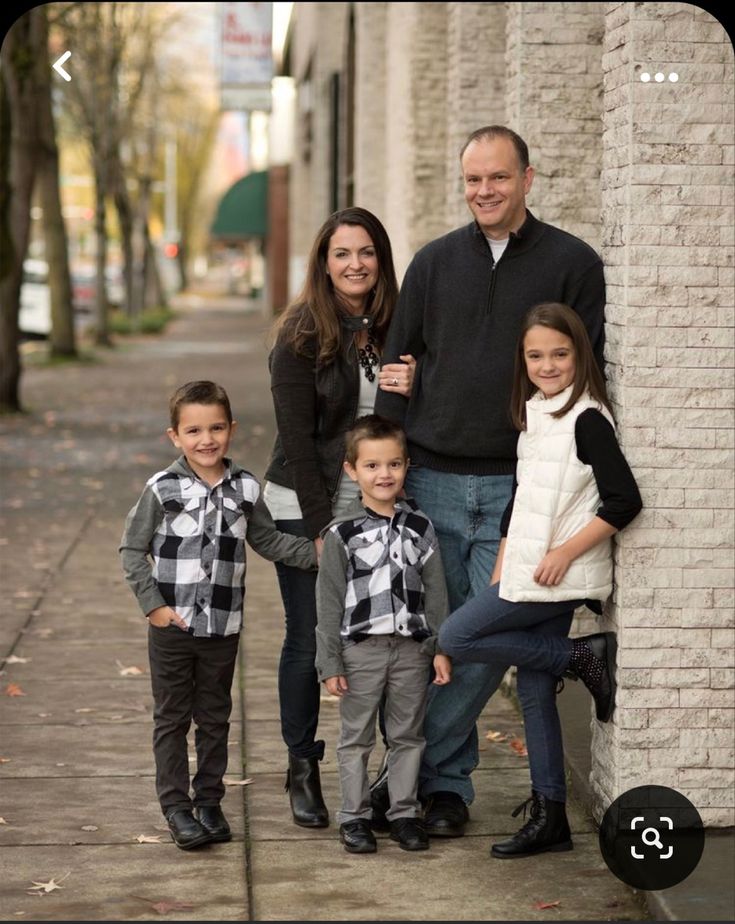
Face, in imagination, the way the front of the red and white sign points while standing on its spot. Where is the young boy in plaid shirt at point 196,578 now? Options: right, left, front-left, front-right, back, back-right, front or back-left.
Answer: front

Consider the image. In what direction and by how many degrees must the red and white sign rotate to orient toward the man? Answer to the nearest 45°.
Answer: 0° — it already faces them

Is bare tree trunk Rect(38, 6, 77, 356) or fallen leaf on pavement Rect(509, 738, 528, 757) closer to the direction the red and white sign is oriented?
the fallen leaf on pavement

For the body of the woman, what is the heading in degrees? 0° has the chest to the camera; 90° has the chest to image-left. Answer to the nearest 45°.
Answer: approximately 315°

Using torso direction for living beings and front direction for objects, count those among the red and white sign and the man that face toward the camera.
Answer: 2

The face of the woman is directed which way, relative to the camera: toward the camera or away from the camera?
toward the camera

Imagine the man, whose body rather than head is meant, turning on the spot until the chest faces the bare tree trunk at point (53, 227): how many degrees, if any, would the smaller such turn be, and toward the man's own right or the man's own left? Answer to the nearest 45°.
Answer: approximately 180°

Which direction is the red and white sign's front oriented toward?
toward the camera

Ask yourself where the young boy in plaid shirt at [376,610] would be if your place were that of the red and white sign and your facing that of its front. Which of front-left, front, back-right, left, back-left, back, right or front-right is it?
front

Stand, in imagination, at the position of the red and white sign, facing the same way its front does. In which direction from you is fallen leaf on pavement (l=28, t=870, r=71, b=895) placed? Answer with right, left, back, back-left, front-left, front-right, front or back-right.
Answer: front

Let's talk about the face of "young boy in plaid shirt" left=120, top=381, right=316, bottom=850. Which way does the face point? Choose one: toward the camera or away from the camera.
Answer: toward the camera

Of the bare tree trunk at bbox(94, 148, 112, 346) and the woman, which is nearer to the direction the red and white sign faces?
the woman

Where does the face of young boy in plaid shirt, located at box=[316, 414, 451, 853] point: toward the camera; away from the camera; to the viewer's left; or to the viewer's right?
toward the camera

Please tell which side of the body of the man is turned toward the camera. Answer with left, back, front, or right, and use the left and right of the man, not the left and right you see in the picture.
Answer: front
